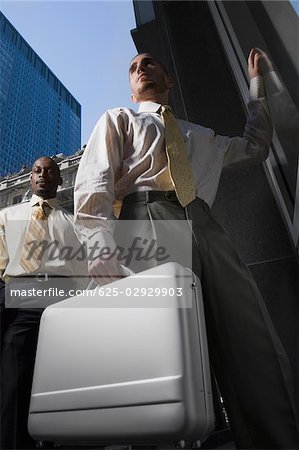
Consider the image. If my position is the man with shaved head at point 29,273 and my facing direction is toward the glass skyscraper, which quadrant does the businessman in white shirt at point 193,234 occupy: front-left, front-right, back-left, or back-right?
back-right

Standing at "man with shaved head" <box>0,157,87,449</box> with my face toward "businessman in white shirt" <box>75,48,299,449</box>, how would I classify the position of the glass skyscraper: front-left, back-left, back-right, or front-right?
back-left

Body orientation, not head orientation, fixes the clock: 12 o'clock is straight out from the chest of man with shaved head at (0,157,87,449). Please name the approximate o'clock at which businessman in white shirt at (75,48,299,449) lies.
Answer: The businessman in white shirt is roughly at 11 o'clock from the man with shaved head.

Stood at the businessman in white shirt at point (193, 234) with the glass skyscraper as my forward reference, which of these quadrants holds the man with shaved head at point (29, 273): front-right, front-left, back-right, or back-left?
front-left

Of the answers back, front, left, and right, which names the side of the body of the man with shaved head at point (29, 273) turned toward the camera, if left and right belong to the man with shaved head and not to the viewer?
front

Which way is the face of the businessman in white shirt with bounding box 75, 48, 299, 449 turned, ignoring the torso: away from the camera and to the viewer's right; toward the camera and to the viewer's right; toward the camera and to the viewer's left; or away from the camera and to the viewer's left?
toward the camera and to the viewer's left
